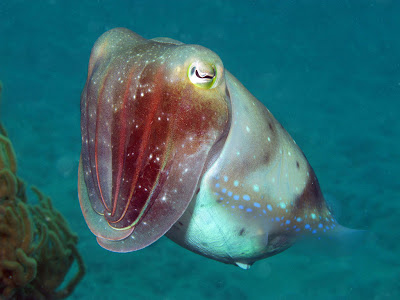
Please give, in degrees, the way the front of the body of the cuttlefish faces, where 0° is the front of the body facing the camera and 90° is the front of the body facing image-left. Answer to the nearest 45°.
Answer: approximately 45°

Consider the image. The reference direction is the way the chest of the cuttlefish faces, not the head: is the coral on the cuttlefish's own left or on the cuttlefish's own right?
on the cuttlefish's own right
